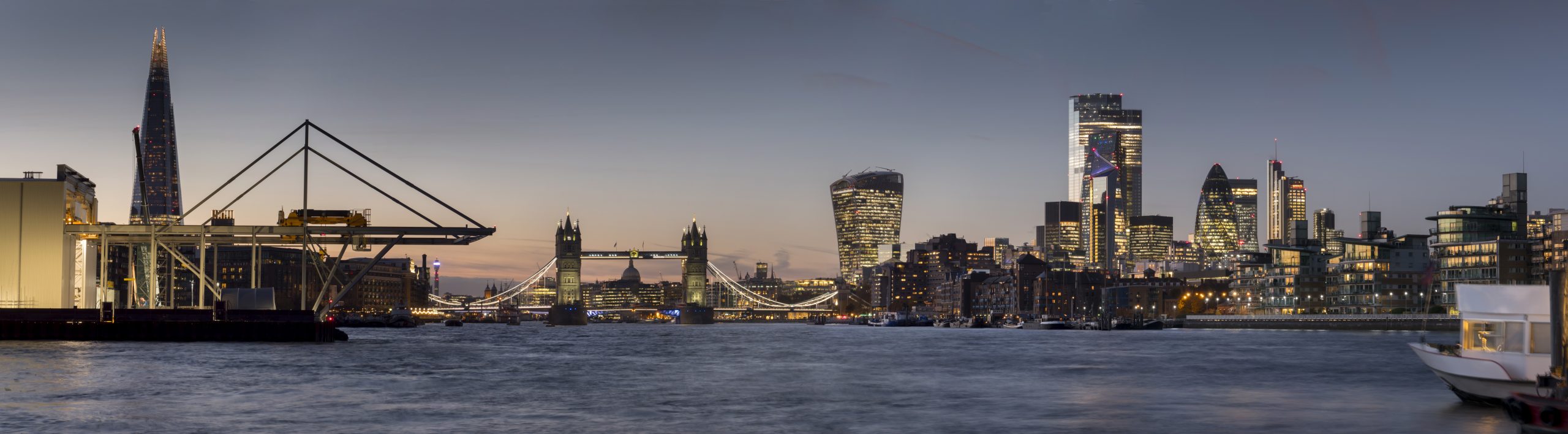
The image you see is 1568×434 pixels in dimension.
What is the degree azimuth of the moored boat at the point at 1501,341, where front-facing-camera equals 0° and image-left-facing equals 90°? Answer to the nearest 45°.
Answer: approximately 90°
